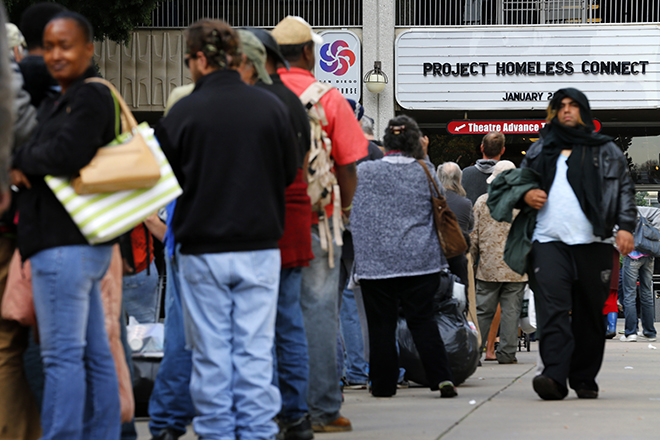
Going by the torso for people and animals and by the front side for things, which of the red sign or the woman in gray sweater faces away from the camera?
the woman in gray sweater

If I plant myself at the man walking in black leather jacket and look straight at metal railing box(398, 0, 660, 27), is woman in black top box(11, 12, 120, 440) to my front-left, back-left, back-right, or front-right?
back-left

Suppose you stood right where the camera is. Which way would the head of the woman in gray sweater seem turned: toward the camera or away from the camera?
away from the camera

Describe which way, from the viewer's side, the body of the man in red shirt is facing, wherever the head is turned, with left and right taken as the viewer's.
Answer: facing away from the viewer and to the right of the viewer

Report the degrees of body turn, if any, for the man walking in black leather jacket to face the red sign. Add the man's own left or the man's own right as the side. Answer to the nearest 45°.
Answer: approximately 180°

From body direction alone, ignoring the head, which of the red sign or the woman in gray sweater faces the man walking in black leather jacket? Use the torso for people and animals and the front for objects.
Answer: the red sign

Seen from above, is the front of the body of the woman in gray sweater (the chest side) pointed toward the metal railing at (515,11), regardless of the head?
yes

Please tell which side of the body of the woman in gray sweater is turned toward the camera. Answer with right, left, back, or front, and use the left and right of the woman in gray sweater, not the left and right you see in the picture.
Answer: back

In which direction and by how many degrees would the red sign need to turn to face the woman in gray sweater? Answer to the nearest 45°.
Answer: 0° — it already faces them

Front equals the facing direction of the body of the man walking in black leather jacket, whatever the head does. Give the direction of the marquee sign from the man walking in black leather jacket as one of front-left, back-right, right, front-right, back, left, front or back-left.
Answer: back

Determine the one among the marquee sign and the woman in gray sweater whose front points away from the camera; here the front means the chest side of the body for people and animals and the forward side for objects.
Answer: the woman in gray sweater

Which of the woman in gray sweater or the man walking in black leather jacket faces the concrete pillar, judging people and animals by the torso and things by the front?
the woman in gray sweater

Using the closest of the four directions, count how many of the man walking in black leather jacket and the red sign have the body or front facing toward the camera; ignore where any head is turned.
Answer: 2
